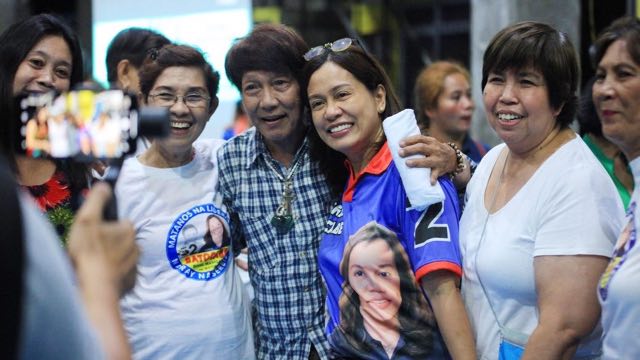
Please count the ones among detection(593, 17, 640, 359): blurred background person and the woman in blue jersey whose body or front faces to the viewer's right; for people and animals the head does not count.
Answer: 0

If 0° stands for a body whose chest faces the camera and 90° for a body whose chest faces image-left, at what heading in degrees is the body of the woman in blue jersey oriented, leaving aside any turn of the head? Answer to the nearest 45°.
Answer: approximately 45°

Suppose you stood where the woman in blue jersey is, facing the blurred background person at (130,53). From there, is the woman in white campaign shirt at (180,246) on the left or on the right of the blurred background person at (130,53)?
left

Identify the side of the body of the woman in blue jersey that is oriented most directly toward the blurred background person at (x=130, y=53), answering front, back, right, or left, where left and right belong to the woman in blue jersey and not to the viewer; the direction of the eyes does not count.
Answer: right

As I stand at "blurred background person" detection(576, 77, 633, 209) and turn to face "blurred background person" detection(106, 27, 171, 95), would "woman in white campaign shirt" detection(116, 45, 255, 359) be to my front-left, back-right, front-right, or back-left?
front-left

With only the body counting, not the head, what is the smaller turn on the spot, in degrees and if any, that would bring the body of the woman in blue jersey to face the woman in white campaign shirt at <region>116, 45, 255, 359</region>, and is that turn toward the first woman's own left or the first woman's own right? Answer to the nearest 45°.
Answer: approximately 45° to the first woman's own right

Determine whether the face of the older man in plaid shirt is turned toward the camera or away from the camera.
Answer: toward the camera

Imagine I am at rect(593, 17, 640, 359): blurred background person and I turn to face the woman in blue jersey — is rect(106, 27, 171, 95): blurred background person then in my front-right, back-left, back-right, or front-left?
front-right

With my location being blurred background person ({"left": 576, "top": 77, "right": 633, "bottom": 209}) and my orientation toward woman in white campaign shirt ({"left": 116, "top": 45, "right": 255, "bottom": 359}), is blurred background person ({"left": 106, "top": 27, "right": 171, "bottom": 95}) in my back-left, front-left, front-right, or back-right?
front-right

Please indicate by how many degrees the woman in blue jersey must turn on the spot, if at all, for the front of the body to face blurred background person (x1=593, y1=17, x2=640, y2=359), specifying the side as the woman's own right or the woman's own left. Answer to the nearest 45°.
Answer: approximately 135° to the woman's own left

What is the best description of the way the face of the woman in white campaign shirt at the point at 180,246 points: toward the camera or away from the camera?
toward the camera

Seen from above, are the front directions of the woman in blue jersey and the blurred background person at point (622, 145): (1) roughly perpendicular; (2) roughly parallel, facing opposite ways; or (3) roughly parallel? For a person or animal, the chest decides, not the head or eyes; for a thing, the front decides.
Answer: roughly parallel
